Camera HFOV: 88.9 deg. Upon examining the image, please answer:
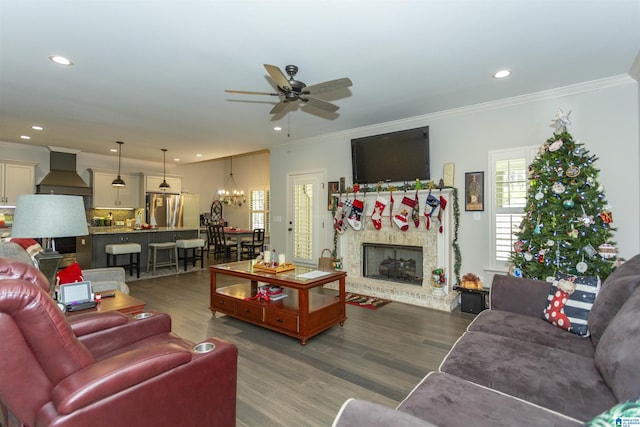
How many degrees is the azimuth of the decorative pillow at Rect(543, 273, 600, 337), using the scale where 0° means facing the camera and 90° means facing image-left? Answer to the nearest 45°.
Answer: approximately 45°

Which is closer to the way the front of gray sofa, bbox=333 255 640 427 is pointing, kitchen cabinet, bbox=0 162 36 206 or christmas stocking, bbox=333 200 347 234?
the kitchen cabinet

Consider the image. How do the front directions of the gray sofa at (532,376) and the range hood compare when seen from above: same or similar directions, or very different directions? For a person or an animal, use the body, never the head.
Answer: very different directions

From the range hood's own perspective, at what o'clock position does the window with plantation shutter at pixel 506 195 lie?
The window with plantation shutter is roughly at 11 o'clock from the range hood.

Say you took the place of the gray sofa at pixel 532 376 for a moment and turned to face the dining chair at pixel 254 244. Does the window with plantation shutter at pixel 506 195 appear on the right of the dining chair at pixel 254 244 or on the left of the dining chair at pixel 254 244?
right

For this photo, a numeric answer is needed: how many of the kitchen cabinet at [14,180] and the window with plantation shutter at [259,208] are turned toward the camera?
2

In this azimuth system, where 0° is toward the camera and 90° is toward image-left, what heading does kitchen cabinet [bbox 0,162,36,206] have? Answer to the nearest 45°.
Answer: approximately 0°

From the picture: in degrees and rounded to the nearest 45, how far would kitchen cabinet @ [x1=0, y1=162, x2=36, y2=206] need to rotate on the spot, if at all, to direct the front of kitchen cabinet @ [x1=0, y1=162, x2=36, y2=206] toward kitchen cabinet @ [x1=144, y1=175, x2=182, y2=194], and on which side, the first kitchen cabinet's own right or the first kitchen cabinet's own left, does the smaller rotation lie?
approximately 90° to the first kitchen cabinet's own left

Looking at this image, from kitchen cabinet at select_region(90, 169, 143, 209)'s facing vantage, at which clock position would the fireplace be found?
The fireplace is roughly at 11 o'clock from the kitchen cabinet.

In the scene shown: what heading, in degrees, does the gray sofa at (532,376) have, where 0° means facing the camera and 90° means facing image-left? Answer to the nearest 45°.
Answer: approximately 90°

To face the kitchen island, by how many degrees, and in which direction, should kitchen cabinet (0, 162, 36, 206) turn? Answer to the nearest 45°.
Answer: approximately 45° to its left

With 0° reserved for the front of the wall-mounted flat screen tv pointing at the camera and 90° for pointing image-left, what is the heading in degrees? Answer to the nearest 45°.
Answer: approximately 45°
